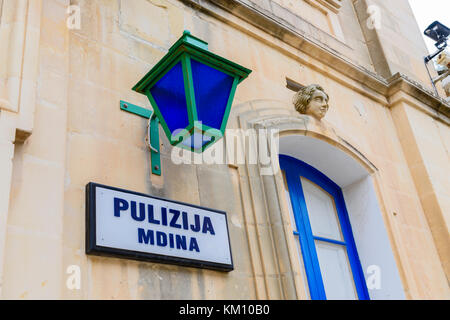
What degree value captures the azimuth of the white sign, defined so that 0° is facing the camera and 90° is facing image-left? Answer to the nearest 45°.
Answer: approximately 315°

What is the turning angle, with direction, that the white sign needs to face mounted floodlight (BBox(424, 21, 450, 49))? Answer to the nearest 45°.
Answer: approximately 90° to its left
